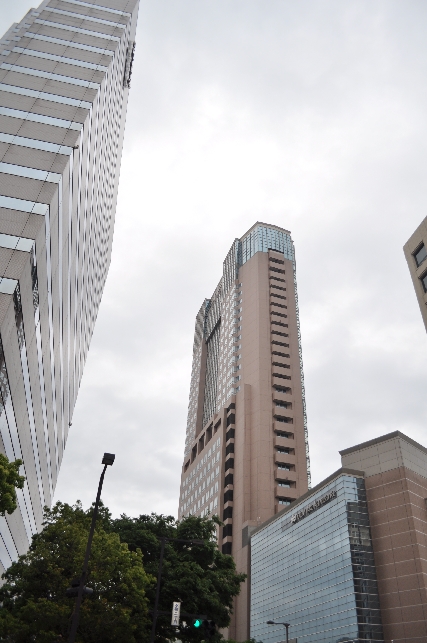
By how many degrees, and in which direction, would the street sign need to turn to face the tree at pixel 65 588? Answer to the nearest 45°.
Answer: approximately 90° to its right

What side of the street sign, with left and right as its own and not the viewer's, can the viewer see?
front

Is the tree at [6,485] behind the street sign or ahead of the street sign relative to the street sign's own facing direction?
ahead

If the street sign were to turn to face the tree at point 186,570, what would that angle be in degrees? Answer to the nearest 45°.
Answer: approximately 180°

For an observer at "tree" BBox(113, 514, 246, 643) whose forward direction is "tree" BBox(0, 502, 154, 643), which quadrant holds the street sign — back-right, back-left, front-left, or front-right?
front-left
